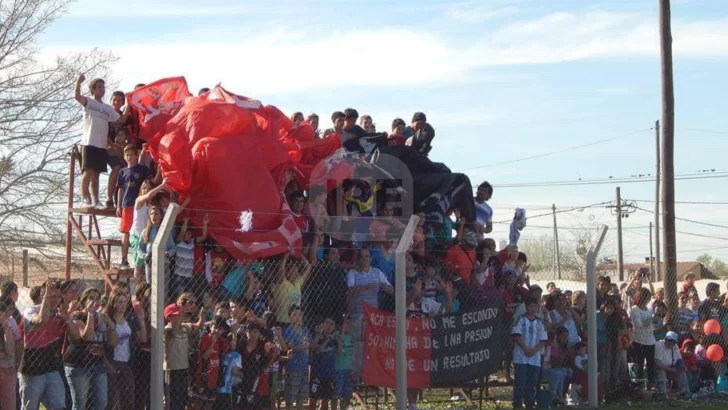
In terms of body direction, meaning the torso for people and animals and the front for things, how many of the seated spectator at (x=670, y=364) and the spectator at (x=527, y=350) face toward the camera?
2

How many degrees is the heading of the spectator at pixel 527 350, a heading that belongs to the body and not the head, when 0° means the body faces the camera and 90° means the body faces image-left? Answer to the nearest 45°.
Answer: approximately 0°

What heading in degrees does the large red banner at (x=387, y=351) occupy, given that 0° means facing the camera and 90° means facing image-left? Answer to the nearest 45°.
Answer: approximately 0°

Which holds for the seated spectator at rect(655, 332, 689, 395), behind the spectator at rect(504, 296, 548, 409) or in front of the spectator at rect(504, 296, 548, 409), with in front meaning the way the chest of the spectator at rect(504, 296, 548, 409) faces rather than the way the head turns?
behind

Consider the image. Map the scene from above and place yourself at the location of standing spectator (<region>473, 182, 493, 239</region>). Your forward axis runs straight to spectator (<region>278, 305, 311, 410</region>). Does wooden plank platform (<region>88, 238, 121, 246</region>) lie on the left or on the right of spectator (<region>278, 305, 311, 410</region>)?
right
